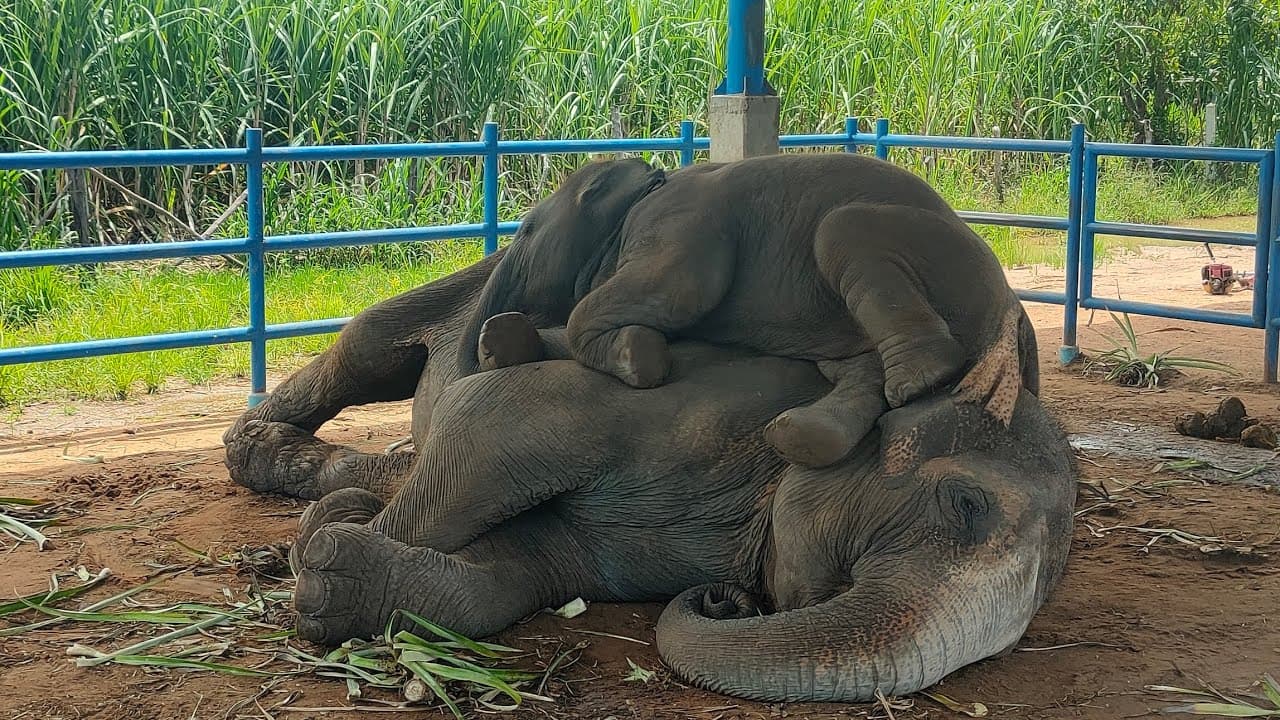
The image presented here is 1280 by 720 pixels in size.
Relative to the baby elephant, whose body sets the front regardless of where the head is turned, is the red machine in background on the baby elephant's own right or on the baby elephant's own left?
on the baby elephant's own right

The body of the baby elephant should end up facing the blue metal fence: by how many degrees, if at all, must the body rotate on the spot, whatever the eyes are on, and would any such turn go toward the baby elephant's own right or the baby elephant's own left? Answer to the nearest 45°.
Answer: approximately 90° to the baby elephant's own right

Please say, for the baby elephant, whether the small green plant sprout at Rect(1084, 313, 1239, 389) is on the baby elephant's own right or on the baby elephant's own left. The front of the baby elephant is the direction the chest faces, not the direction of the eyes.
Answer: on the baby elephant's own right

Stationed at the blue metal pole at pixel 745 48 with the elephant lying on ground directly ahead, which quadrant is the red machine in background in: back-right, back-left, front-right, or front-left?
back-left

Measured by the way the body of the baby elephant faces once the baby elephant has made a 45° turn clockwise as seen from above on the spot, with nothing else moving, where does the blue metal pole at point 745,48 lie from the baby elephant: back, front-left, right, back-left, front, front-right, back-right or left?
front-right

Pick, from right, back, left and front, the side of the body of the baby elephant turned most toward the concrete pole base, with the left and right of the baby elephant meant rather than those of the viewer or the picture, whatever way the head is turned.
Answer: right

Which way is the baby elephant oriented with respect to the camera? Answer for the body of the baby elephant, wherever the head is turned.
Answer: to the viewer's left
